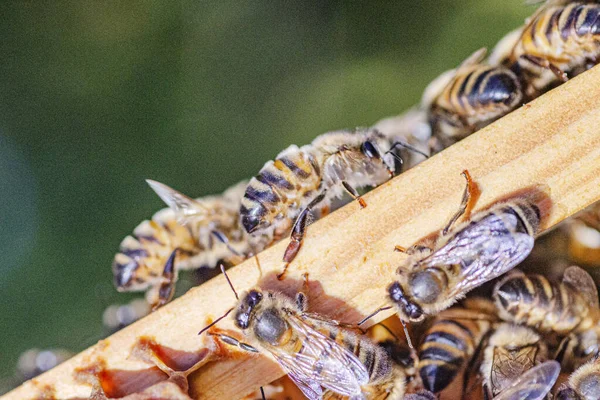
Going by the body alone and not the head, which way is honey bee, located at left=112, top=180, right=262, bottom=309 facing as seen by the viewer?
to the viewer's right

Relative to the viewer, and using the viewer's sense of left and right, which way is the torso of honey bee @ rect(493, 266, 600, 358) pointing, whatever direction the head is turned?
facing to the right of the viewer

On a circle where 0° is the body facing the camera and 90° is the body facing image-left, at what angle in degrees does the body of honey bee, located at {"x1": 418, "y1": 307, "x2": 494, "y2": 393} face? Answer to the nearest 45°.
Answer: approximately 225°

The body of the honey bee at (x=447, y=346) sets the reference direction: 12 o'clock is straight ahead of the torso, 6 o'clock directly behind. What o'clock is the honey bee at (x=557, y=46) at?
the honey bee at (x=557, y=46) is roughly at 1 o'clock from the honey bee at (x=447, y=346).

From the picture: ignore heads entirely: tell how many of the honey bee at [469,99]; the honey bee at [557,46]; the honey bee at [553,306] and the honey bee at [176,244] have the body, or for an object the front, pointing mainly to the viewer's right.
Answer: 2

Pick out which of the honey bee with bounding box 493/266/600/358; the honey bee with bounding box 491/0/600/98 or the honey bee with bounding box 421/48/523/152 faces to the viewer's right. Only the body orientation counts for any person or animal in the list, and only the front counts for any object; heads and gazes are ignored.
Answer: the honey bee with bounding box 493/266/600/358

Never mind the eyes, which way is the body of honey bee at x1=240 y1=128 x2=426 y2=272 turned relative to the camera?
to the viewer's right

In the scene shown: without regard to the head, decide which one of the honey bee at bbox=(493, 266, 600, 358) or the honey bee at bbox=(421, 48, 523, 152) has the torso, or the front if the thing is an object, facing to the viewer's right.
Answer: the honey bee at bbox=(493, 266, 600, 358)

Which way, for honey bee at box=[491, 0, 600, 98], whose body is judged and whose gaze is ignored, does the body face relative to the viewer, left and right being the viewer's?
facing to the left of the viewer

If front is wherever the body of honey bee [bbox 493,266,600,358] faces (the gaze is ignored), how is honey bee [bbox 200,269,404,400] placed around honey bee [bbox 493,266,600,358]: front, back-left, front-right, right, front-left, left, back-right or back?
back-right

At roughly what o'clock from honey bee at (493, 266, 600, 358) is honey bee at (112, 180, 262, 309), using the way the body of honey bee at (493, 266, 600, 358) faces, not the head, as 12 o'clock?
honey bee at (112, 180, 262, 309) is roughly at 6 o'clock from honey bee at (493, 266, 600, 358).

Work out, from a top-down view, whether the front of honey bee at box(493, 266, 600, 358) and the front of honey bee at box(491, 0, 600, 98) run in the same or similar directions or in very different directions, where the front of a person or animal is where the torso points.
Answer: very different directions

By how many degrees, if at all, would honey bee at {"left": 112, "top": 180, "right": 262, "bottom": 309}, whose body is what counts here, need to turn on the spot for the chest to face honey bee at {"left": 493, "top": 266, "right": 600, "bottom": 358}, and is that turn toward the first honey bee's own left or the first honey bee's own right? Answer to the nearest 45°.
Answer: approximately 45° to the first honey bee's own right
